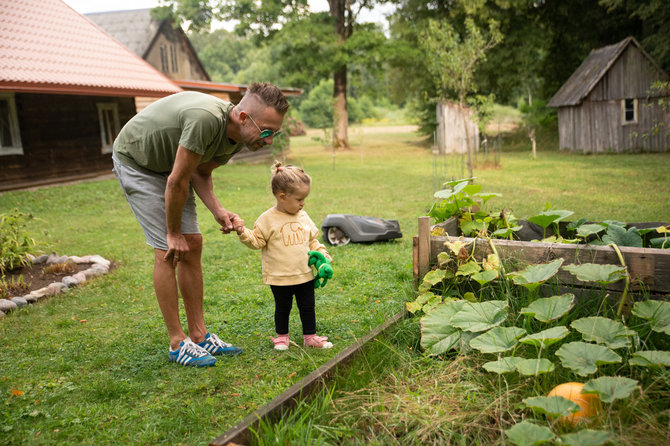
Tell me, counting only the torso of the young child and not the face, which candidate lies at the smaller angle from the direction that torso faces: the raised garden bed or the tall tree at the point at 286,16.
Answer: the raised garden bed

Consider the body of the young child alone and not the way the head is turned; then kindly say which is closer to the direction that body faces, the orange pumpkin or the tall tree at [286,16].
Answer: the orange pumpkin

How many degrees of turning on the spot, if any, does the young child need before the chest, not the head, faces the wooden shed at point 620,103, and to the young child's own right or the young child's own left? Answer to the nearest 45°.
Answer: approximately 90° to the young child's own left

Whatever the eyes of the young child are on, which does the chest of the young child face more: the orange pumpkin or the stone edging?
the orange pumpkin

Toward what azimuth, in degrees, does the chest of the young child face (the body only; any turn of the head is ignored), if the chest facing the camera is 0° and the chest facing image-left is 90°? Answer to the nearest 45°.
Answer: approximately 315°

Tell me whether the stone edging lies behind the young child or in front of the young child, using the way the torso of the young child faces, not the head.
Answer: behind

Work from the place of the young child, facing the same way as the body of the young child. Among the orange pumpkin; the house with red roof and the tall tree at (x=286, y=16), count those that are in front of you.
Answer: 1

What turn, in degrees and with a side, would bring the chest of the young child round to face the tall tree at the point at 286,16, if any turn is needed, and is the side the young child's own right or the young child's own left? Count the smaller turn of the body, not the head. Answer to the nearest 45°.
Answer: approximately 135° to the young child's own left
